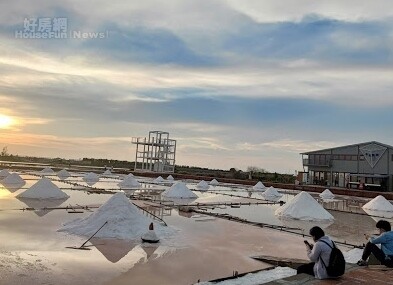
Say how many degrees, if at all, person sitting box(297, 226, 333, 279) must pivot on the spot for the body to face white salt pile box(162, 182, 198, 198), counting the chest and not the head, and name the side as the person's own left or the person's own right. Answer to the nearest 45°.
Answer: approximately 45° to the person's own right

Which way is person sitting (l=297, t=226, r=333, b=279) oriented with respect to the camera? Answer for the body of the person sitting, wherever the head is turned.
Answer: to the viewer's left

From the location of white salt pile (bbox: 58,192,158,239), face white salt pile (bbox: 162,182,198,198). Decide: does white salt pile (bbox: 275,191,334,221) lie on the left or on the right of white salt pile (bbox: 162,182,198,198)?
right

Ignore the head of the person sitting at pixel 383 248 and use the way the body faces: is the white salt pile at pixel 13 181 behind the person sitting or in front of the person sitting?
in front

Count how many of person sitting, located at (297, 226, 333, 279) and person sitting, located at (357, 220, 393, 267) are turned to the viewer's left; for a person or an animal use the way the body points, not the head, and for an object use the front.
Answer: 2

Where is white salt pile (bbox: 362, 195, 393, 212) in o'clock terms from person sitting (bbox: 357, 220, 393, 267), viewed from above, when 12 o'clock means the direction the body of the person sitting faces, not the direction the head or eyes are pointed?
The white salt pile is roughly at 3 o'clock from the person sitting.

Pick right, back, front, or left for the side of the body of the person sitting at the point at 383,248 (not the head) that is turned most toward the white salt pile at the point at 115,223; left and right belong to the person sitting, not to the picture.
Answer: front

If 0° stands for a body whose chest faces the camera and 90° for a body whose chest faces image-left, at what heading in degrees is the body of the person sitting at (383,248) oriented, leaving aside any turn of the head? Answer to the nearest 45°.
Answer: approximately 90°

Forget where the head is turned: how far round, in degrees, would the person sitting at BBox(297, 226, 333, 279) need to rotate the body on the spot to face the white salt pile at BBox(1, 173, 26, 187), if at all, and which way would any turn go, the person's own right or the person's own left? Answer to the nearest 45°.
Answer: approximately 45° to the person's own right
